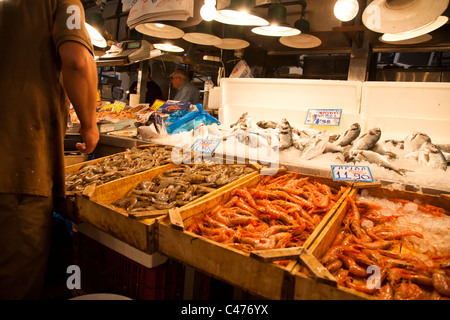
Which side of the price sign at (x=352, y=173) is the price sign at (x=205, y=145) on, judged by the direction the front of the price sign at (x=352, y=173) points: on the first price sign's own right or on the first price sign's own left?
on the first price sign's own right

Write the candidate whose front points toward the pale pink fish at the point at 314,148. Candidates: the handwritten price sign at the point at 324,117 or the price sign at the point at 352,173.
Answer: the handwritten price sign

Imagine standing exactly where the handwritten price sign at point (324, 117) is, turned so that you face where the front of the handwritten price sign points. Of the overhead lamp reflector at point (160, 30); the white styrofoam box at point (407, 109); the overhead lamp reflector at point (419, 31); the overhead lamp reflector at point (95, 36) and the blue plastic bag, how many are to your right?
3

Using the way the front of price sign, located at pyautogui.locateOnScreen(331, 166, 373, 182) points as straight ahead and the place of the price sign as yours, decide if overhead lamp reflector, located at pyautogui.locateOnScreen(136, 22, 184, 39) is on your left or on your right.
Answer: on your right

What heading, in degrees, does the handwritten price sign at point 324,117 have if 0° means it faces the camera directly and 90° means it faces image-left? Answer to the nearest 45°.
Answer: approximately 0°

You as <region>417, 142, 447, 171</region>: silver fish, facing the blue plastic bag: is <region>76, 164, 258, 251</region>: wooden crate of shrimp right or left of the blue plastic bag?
left

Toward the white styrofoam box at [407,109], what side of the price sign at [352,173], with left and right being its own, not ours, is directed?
back

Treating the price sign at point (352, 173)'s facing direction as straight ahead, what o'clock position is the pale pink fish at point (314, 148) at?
The pale pink fish is roughly at 5 o'clock from the price sign.

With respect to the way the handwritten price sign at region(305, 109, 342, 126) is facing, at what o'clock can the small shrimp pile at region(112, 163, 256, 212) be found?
The small shrimp pile is roughly at 1 o'clock from the handwritten price sign.
